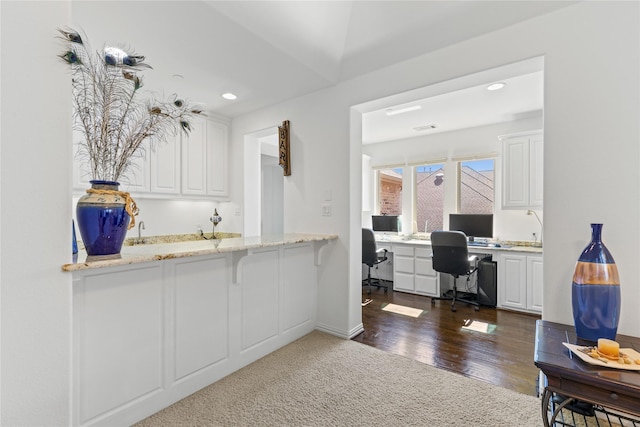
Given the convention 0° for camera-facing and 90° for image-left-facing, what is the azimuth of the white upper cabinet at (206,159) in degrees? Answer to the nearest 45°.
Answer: approximately 315°

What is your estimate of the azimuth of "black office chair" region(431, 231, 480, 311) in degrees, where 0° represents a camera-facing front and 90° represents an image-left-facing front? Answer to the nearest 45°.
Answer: approximately 225°

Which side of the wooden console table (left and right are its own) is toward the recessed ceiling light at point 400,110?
right

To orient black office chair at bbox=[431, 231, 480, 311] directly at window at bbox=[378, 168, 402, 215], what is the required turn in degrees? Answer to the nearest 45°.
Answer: approximately 90° to its left

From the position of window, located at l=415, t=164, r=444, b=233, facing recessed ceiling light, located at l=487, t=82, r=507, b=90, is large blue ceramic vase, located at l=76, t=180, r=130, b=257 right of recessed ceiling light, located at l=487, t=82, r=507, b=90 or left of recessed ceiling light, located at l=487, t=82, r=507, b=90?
right

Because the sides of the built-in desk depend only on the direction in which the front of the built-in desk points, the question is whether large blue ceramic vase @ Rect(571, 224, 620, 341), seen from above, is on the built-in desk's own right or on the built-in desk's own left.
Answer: on the built-in desk's own left

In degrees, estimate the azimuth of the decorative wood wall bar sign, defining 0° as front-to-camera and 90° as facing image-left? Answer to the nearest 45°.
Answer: approximately 45°
